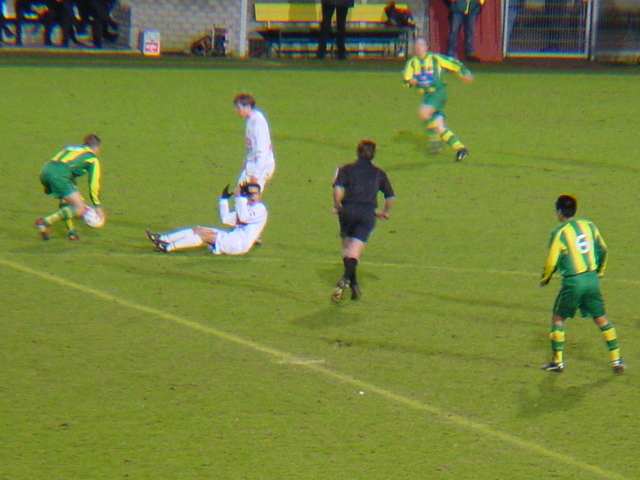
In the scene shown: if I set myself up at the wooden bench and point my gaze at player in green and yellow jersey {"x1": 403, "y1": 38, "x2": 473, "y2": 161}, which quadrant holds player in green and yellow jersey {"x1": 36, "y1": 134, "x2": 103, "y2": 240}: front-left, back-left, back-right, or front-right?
front-right

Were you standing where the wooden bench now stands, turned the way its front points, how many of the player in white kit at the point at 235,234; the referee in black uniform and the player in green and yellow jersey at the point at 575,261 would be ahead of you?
3

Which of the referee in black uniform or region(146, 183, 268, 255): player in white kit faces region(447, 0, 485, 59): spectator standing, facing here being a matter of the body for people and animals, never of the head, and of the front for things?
the referee in black uniform

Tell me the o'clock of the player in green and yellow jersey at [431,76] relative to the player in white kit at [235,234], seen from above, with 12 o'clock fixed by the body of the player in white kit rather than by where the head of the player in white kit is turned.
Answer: The player in green and yellow jersey is roughly at 4 o'clock from the player in white kit.

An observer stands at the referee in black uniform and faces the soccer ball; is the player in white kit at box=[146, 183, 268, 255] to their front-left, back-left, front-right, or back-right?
front-right

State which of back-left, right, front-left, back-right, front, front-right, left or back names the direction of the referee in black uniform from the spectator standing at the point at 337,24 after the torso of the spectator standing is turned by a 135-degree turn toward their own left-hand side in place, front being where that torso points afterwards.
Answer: back-right

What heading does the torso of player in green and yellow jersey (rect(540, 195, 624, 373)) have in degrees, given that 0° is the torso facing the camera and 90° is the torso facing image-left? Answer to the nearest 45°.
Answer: approximately 135°

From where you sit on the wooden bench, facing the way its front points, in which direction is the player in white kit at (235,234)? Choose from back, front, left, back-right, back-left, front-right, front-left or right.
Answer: front

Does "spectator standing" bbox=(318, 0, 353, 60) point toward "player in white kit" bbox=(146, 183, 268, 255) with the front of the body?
yes

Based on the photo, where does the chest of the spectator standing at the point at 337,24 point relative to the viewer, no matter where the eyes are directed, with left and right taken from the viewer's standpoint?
facing the viewer

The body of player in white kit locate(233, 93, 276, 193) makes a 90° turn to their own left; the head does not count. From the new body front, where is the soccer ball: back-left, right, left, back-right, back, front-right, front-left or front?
right

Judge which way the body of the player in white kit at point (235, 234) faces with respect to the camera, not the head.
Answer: to the viewer's left

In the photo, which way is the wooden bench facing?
toward the camera
